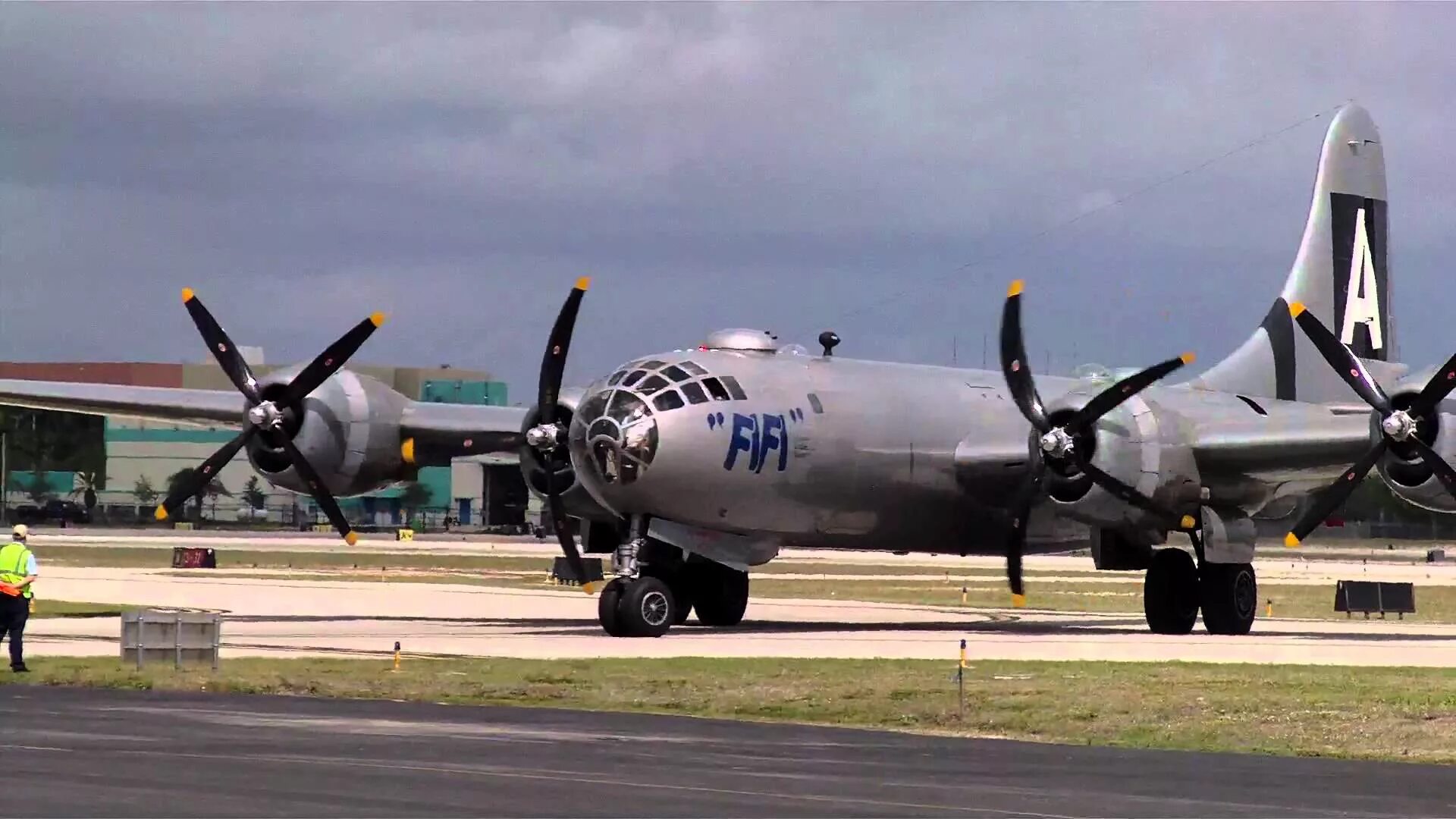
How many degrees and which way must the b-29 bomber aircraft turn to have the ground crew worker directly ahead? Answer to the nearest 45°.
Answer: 0° — it already faces them

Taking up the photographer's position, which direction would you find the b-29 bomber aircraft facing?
facing the viewer and to the left of the viewer
